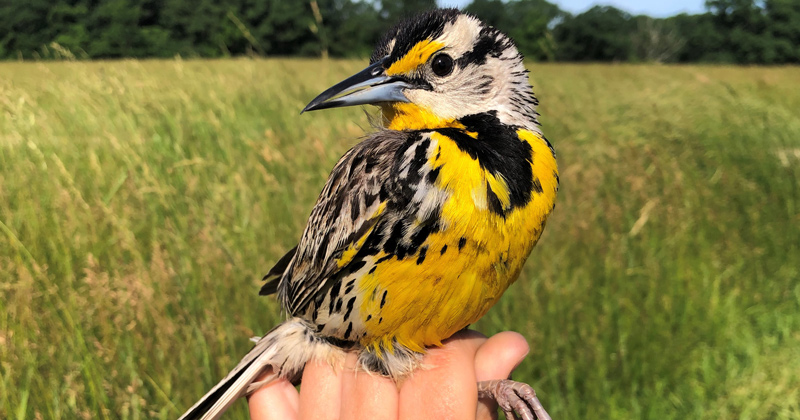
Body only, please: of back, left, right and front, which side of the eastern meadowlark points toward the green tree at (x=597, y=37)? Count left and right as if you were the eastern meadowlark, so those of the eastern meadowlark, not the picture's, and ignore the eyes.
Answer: left

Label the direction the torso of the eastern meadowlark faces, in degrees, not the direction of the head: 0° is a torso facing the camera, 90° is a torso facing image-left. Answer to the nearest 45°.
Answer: approximately 315°
